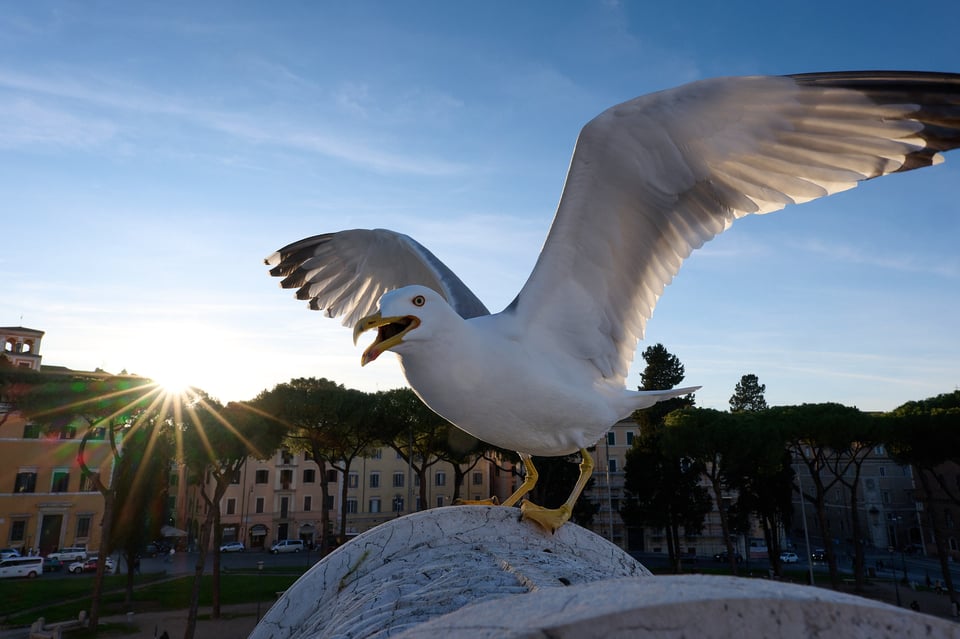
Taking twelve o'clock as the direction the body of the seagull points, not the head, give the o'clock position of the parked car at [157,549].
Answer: The parked car is roughly at 3 o'clock from the seagull.

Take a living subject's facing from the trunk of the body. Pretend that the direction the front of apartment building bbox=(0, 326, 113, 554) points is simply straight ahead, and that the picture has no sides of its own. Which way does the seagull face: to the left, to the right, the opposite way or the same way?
to the right

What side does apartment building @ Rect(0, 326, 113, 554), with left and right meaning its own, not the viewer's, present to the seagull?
front

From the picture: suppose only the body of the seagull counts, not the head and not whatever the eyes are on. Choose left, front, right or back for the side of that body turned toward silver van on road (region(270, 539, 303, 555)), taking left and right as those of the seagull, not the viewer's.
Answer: right

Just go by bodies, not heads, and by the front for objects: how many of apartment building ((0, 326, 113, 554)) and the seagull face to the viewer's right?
0

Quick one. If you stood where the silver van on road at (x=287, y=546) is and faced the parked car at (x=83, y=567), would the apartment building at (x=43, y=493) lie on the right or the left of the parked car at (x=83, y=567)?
right

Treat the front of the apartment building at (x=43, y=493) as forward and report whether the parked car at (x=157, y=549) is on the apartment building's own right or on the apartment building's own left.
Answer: on the apartment building's own left

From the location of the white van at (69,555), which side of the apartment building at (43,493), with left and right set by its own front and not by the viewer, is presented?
front

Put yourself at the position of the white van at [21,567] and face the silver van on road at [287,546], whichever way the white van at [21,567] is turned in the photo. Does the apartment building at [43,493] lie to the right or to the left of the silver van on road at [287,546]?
left

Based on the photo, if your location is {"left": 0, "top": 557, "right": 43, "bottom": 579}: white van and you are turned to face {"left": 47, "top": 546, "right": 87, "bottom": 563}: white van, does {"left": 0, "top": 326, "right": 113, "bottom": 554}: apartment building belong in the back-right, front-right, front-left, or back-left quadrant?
front-left

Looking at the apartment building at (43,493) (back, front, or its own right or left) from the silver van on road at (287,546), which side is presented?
left

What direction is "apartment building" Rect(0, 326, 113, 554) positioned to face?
toward the camera

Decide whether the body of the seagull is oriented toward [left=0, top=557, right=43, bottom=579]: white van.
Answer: no

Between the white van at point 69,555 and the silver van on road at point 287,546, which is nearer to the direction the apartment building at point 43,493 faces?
the white van

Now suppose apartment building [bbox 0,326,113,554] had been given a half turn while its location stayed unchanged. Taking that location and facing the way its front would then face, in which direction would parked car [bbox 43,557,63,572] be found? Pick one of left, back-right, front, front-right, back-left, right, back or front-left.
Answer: back

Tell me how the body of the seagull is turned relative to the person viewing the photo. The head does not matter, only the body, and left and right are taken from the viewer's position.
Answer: facing the viewer and to the left of the viewer
